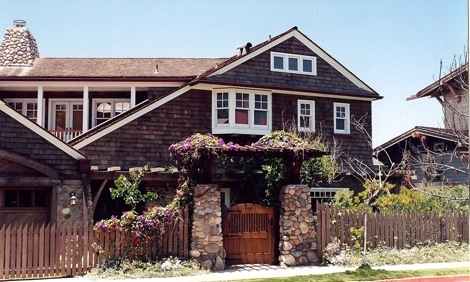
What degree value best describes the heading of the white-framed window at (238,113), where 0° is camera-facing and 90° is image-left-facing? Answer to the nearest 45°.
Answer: approximately 0°

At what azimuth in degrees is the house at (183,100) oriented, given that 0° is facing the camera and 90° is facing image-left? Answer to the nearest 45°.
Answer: approximately 0°

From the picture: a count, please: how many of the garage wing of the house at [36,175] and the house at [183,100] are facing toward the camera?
2

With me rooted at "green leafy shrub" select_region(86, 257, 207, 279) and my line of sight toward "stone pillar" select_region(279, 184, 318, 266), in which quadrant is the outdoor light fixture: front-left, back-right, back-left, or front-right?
back-left

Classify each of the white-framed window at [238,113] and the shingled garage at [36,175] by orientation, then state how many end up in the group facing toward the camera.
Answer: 2

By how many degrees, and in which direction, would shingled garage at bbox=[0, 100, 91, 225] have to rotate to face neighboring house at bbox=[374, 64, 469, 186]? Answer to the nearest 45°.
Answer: approximately 90° to its left
